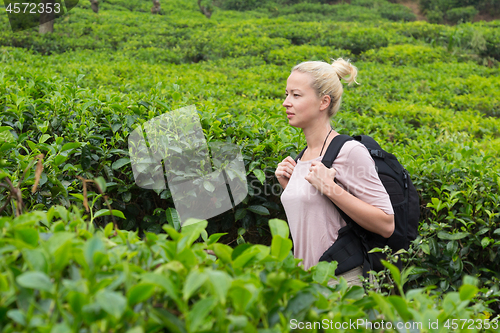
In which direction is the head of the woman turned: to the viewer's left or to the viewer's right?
to the viewer's left

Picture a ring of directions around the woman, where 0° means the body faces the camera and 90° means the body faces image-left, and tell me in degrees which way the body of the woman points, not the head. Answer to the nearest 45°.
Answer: approximately 45°
